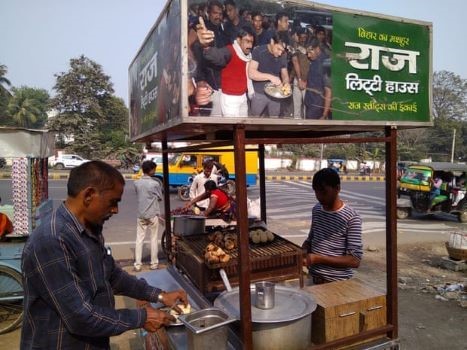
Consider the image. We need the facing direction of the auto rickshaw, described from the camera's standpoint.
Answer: facing the viewer and to the left of the viewer

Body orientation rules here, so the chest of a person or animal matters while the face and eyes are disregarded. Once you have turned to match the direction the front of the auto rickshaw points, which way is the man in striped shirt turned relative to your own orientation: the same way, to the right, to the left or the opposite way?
the same way

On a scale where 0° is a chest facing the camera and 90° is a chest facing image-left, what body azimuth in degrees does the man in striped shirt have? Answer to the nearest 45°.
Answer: approximately 45°

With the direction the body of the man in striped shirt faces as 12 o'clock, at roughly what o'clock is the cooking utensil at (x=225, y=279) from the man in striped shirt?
The cooking utensil is roughly at 12 o'clock from the man in striped shirt.

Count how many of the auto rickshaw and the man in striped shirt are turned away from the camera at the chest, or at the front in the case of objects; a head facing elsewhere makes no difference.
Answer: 0

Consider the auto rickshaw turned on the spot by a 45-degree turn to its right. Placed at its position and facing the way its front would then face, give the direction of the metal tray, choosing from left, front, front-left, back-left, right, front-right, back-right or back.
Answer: left

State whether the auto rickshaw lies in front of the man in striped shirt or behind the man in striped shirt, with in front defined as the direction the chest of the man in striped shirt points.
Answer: behind

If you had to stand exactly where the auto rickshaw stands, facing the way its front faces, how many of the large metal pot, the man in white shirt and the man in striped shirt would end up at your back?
0

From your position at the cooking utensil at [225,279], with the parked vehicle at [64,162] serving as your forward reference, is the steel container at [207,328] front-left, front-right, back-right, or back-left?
back-left

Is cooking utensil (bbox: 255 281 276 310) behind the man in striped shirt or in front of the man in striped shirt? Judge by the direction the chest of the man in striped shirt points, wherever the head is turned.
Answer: in front

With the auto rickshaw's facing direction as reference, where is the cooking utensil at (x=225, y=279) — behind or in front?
in front

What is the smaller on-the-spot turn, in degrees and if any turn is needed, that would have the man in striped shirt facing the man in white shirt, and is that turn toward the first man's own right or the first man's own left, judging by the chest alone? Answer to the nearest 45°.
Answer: approximately 90° to the first man's own right

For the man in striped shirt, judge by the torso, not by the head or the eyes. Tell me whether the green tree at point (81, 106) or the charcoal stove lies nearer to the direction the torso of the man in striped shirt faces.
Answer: the charcoal stove

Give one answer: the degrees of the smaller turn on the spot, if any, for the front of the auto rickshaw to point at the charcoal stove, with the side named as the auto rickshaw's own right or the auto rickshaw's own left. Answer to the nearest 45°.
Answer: approximately 45° to the auto rickshaw's own left

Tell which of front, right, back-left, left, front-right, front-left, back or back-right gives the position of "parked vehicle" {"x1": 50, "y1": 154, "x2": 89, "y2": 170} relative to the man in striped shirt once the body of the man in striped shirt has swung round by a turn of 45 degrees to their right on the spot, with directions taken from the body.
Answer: front-right
